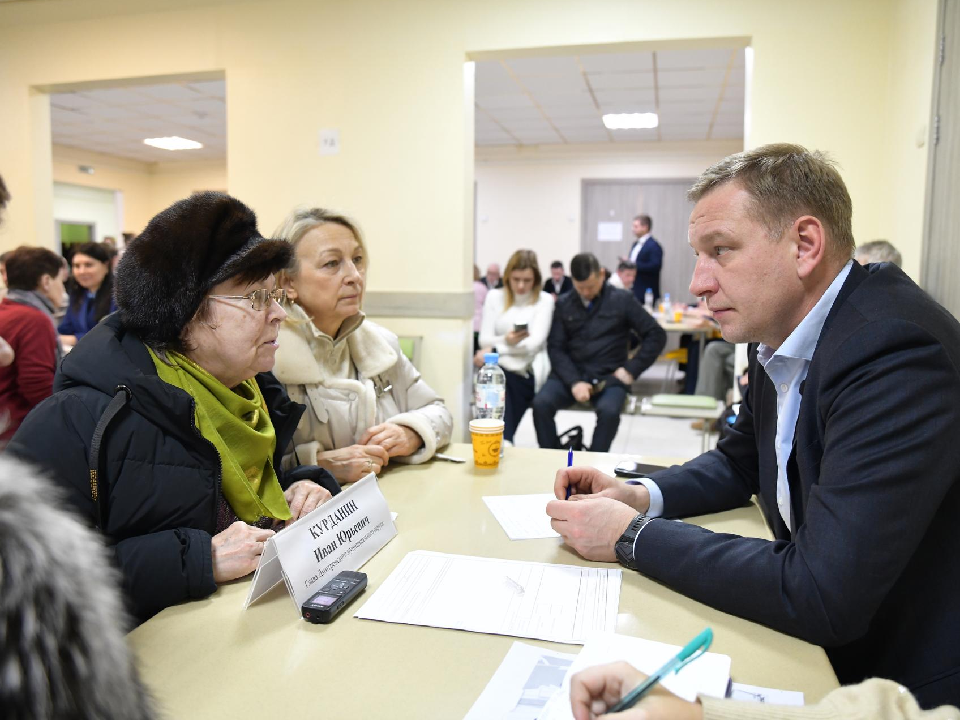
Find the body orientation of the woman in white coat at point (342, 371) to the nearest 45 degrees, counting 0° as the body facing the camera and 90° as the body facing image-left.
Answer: approximately 315°

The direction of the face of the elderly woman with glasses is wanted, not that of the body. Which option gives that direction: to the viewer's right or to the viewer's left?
to the viewer's right

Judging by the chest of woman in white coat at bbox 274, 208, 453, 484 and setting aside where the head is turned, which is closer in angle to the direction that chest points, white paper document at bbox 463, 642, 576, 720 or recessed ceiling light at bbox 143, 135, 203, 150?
the white paper document

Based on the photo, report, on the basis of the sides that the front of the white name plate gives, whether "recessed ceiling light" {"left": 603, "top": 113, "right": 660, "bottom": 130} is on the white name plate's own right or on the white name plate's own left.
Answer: on the white name plate's own left

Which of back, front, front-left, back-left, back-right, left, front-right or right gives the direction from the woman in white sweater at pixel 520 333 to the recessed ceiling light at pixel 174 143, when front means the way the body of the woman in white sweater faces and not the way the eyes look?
back-right

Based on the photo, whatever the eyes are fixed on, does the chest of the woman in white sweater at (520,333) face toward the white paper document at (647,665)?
yes

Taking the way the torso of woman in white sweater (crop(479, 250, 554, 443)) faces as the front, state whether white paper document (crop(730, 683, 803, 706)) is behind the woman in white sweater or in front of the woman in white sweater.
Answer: in front

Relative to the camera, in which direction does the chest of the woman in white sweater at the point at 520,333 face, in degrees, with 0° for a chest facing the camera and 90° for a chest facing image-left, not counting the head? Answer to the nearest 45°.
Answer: approximately 0°

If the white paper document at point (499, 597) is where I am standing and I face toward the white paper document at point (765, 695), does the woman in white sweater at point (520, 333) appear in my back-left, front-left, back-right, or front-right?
back-left

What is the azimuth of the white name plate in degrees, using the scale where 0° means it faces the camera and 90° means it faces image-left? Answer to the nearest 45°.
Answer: approximately 315°

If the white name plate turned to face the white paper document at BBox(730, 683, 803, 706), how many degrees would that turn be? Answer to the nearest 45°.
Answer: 0° — it already faces it
